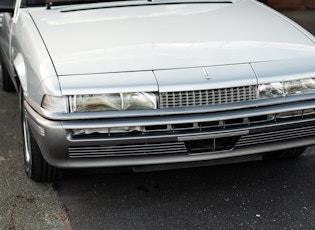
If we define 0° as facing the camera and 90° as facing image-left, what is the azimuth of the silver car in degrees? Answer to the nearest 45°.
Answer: approximately 315°
